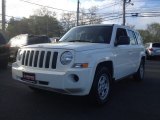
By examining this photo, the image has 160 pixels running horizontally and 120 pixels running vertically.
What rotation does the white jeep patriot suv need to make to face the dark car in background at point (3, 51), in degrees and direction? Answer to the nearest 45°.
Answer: approximately 90° to its right

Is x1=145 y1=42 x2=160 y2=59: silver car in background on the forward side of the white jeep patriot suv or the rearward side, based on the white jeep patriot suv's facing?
on the rearward side

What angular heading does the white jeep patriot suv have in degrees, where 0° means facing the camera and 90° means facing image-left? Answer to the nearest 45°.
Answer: approximately 45°
